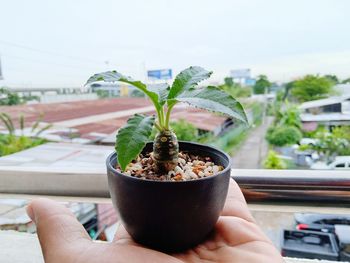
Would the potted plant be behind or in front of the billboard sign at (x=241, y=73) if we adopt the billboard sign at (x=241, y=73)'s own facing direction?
in front

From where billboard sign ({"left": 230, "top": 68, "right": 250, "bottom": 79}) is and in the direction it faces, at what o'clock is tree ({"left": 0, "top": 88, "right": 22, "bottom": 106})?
The tree is roughly at 3 o'clock from the billboard sign.

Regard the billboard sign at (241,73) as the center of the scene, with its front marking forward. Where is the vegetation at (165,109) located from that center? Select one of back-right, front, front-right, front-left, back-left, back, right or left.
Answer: front

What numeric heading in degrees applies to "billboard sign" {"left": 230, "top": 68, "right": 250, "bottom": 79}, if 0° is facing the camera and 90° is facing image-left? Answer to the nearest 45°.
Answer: approximately 0°
